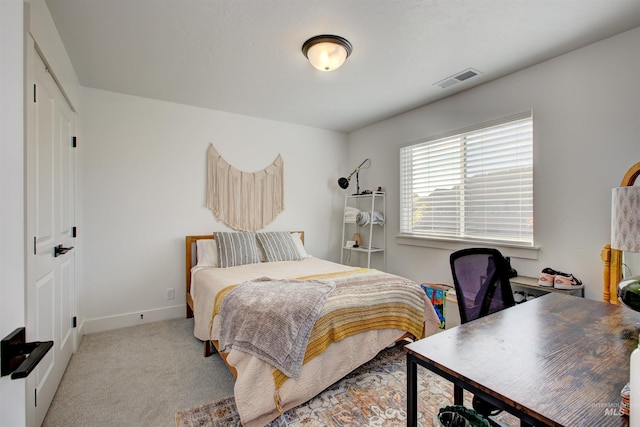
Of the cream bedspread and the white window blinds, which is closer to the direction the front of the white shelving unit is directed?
the cream bedspread

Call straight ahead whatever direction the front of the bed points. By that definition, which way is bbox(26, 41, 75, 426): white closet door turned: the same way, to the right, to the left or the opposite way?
to the left

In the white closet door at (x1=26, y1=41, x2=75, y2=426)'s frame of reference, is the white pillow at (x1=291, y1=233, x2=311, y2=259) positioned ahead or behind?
ahead

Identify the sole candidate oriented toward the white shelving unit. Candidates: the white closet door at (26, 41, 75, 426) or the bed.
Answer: the white closet door

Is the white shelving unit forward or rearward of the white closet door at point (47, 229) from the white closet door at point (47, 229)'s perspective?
forward

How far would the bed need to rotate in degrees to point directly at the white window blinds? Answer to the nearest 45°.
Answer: approximately 90° to its left

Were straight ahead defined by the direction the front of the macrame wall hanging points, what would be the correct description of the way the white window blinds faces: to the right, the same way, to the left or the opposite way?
to the right

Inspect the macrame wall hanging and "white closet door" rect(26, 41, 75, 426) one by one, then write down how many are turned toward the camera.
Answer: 1

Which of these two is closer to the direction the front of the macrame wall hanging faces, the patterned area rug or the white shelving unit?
the patterned area rug

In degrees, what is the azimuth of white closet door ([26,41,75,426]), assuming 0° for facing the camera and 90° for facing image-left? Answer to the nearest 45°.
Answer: approximately 270°

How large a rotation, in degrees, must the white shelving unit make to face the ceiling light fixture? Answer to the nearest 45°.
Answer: approximately 45° to its left

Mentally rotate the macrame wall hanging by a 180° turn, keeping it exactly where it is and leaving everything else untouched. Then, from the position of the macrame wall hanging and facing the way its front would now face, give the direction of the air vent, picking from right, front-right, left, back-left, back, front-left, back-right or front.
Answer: back-right
